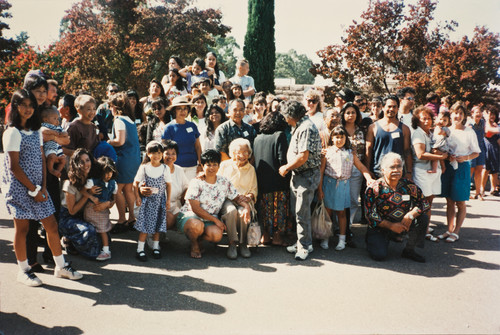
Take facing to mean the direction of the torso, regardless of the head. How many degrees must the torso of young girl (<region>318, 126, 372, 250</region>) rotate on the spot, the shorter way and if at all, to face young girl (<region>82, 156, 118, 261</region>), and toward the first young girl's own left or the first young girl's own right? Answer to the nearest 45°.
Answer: approximately 45° to the first young girl's own right

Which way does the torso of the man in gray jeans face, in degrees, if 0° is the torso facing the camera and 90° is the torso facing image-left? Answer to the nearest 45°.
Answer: approximately 90°

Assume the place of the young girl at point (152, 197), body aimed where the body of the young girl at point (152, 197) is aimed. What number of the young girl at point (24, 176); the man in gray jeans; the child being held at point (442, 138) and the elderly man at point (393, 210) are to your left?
3

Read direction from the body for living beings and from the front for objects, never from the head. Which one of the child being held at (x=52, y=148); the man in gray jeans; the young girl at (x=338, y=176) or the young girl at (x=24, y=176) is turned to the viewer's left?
the man in gray jeans

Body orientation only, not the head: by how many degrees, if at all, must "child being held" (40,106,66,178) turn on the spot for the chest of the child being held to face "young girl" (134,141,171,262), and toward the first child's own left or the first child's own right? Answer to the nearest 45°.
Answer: approximately 45° to the first child's own left
